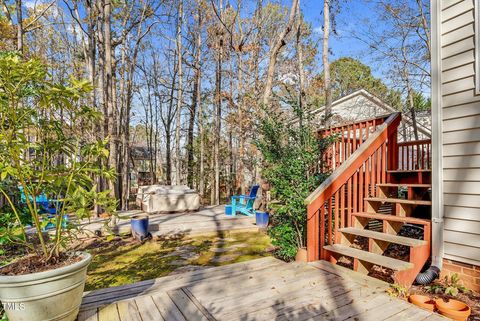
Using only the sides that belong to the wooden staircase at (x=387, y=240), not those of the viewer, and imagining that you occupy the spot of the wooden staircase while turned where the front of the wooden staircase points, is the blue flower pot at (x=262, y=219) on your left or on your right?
on your right

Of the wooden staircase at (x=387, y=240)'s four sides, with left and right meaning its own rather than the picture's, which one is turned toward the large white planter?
front

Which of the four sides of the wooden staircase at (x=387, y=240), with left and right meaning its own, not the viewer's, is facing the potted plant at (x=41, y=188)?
front

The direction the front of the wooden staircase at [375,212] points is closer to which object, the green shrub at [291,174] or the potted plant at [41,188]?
the potted plant

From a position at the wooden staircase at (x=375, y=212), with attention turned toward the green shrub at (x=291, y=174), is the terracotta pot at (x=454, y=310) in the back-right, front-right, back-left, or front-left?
back-left

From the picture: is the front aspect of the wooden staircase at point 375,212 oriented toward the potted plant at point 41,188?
yes

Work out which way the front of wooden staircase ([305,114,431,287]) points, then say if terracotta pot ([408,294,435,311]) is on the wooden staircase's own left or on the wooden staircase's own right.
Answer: on the wooden staircase's own left

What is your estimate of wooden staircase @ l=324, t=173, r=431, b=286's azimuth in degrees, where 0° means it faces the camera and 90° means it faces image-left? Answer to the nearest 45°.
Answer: approximately 45°

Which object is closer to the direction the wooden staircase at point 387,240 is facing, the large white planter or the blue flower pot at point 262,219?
the large white planter

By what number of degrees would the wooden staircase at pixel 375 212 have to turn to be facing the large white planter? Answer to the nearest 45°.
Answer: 0° — it already faces it

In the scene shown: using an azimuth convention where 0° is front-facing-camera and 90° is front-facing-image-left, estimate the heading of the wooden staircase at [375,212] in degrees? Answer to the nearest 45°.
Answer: approximately 45°

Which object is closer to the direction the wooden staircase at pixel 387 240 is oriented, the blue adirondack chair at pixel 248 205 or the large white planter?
the large white planter

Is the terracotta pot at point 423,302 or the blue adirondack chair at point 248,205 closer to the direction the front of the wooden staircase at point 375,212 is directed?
the terracotta pot
